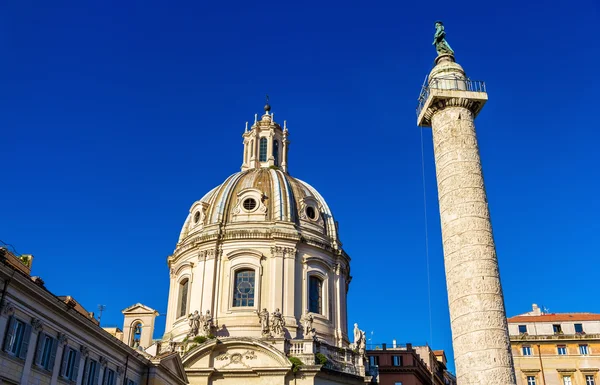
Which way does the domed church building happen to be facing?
toward the camera

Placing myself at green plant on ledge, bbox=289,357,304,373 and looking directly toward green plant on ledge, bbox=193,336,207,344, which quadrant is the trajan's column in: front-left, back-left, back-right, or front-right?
back-left

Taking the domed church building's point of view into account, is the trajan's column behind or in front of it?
in front
